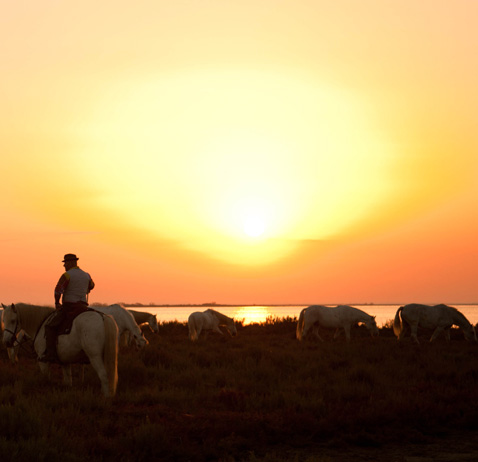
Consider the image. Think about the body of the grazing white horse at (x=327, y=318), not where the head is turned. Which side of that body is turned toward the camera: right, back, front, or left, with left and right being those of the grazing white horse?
right

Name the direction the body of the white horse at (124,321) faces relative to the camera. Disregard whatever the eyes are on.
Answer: to the viewer's right

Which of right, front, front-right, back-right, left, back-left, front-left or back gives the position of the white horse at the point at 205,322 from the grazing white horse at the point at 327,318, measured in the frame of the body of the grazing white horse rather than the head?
back

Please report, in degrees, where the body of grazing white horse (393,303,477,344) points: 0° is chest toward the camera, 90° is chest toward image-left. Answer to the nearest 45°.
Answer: approximately 270°

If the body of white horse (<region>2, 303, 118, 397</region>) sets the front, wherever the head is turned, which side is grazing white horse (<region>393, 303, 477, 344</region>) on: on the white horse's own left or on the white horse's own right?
on the white horse's own right

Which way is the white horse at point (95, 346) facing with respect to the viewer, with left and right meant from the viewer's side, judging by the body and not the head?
facing away from the viewer and to the left of the viewer

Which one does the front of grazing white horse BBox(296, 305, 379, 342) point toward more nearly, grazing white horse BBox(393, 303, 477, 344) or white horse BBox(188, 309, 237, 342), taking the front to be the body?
the grazing white horse

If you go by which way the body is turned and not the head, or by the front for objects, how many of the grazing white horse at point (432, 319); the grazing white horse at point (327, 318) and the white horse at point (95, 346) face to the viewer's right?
2
